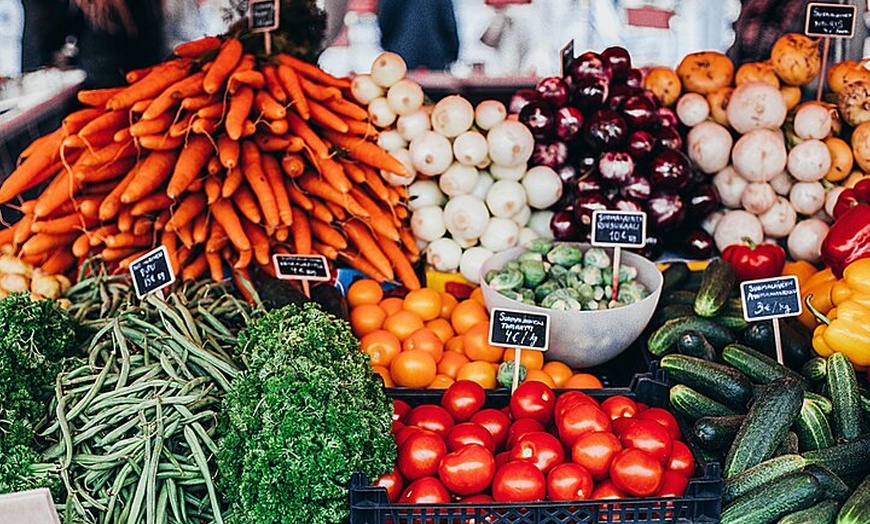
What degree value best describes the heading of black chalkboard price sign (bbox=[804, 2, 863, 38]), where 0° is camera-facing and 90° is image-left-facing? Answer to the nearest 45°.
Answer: approximately 0°

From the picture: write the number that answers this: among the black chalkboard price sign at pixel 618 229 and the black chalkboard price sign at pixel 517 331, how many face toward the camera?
2

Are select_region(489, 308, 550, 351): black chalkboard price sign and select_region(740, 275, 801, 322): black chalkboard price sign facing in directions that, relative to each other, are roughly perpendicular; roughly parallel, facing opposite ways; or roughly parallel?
roughly parallel

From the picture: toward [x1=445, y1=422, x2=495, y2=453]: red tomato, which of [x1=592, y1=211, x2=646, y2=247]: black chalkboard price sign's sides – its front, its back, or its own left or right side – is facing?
front

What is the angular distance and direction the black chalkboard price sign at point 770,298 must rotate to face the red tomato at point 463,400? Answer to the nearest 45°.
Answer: approximately 45° to its right

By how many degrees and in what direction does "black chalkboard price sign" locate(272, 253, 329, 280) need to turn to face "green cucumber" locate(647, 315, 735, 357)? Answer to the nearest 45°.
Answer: approximately 90° to its left

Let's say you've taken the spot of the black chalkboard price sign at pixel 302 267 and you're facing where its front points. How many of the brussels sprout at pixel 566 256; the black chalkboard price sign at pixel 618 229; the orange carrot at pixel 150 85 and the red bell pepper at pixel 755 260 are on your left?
3

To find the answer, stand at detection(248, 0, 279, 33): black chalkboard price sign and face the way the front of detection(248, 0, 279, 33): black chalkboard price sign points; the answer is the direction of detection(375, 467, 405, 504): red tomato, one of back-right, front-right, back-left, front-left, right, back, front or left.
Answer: front

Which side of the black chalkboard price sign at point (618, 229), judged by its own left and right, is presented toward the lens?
front

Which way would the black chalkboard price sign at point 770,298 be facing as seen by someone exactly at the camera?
facing the viewer

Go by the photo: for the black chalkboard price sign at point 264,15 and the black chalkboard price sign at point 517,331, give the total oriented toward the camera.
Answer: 2

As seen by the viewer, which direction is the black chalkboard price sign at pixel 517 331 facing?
toward the camera

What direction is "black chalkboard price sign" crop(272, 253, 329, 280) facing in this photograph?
toward the camera

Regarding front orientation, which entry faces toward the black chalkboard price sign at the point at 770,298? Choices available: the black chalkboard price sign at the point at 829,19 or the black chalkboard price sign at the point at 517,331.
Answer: the black chalkboard price sign at the point at 829,19

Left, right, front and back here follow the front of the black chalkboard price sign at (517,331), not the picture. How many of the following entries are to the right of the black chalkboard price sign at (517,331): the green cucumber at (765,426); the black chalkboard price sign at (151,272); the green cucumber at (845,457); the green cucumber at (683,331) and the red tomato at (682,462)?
1

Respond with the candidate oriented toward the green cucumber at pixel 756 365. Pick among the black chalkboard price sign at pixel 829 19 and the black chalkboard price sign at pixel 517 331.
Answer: the black chalkboard price sign at pixel 829 19
